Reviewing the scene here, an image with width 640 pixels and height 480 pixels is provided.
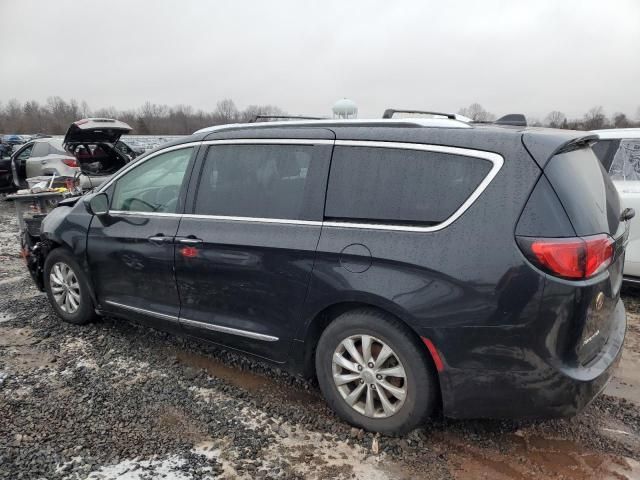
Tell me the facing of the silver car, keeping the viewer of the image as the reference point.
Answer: facing away from the viewer and to the left of the viewer

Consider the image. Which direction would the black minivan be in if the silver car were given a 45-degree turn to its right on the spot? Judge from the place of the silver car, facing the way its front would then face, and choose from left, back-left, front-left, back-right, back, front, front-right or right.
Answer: back

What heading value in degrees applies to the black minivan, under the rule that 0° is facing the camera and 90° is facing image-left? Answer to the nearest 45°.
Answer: approximately 135°
